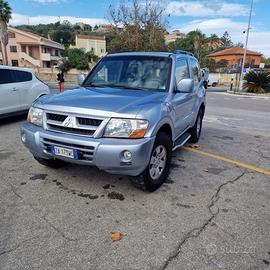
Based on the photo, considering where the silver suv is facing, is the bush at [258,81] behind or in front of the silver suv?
behind

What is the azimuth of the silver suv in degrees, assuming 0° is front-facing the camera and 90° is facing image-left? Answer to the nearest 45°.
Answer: approximately 45°
